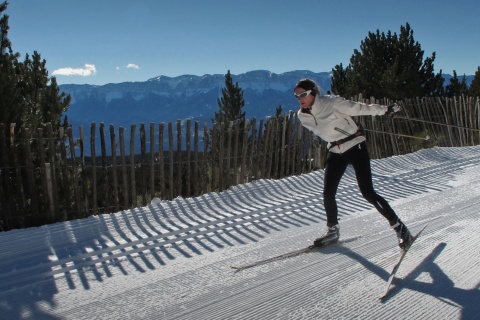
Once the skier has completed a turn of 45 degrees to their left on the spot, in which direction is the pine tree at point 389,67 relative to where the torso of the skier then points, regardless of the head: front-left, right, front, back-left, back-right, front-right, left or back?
back

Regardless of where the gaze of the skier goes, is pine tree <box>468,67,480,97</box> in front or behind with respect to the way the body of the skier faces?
behind

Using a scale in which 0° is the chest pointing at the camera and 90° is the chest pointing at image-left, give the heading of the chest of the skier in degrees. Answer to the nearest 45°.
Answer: approximately 45°

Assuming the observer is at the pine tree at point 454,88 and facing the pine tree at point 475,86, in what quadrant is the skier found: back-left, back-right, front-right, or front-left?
back-right

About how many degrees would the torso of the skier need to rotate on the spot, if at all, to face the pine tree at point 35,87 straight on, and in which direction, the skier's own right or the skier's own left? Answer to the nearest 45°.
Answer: approximately 90° to the skier's own right

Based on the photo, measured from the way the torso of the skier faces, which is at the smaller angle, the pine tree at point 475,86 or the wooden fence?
the wooden fence

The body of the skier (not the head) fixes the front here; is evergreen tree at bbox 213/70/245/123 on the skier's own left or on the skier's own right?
on the skier's own right

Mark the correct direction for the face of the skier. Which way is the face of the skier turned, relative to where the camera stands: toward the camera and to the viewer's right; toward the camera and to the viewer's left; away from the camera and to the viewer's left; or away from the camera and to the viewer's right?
toward the camera and to the viewer's left

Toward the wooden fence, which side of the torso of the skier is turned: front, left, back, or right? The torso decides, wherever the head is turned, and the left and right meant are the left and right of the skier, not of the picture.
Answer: right

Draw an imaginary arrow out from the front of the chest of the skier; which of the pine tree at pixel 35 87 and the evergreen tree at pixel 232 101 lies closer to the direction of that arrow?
the pine tree
